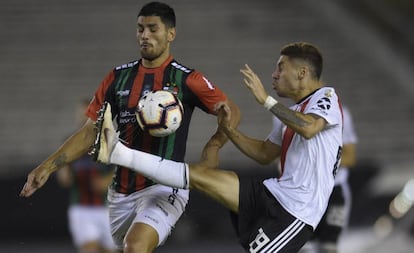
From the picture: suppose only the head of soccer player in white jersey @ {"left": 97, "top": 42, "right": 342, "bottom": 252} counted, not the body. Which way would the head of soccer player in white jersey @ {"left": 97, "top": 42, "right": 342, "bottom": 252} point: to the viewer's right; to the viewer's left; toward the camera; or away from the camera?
to the viewer's left

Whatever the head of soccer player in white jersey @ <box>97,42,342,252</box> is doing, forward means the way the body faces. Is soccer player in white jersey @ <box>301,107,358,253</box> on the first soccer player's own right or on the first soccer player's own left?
on the first soccer player's own right

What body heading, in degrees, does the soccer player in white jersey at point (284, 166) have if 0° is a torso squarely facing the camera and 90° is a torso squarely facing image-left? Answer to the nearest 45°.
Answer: approximately 90°
